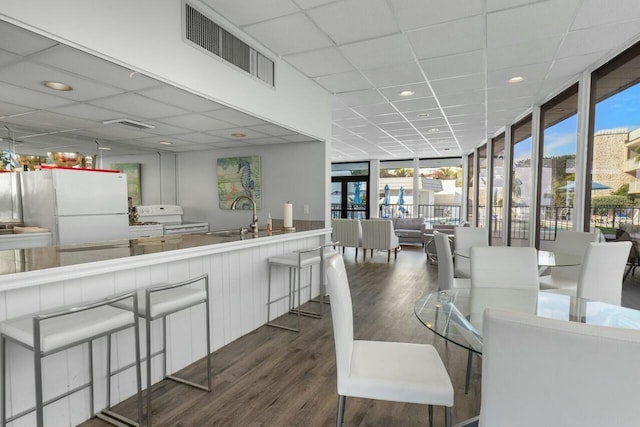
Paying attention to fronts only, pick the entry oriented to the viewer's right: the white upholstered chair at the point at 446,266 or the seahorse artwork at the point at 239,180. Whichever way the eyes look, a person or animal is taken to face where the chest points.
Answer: the white upholstered chair

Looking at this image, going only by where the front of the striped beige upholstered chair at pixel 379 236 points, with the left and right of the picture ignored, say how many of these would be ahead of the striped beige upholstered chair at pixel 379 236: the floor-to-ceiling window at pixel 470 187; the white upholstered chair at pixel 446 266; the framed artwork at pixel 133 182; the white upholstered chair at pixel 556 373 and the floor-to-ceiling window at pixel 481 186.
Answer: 2

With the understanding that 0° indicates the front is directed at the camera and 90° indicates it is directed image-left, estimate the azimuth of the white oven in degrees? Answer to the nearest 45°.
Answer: approximately 315°

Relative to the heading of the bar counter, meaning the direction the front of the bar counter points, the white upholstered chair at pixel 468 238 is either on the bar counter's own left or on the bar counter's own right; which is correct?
on the bar counter's own left

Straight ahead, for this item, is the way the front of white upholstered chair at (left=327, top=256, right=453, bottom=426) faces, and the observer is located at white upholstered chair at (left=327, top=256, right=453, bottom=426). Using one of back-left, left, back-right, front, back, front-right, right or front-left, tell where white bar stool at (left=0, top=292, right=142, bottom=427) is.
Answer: back

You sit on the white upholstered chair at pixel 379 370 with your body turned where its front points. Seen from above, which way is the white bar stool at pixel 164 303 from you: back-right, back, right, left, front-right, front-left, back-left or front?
back

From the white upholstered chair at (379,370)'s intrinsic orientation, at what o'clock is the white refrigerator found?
The white refrigerator is roughly at 7 o'clock from the white upholstered chair.

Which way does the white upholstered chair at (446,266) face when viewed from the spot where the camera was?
facing to the right of the viewer

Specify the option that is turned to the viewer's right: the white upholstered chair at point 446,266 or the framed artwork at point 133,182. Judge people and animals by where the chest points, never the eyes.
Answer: the white upholstered chair

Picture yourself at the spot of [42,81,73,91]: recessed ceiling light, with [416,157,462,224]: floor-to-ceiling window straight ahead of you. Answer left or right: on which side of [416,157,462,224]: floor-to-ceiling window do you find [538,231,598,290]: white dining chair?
right

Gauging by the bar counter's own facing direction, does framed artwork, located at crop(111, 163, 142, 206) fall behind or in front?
behind

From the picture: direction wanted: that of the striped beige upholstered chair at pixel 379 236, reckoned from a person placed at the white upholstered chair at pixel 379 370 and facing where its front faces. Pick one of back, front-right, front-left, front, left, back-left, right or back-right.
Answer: left
